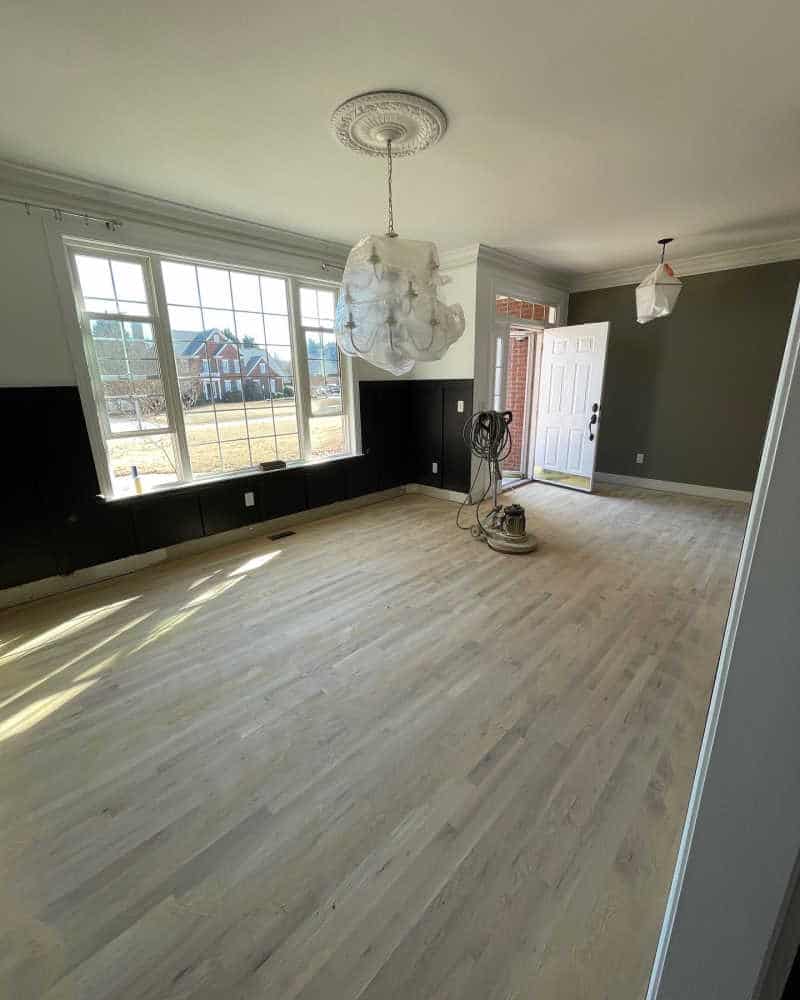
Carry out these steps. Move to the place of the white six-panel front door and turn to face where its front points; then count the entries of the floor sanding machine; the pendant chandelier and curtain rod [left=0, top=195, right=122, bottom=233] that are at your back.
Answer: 0

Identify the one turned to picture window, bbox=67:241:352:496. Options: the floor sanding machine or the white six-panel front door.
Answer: the white six-panel front door

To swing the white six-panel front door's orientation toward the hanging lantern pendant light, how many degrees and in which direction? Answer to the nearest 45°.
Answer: approximately 90° to its left

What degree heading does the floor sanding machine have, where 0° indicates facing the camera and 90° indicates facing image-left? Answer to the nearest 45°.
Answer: approximately 315°

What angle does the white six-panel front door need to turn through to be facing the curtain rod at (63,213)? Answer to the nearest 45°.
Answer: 0° — it already faces it

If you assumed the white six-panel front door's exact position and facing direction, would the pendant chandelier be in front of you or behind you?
in front

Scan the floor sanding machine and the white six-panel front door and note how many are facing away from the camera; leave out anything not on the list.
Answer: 0

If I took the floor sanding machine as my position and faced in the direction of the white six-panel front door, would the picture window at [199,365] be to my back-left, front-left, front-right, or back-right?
back-left

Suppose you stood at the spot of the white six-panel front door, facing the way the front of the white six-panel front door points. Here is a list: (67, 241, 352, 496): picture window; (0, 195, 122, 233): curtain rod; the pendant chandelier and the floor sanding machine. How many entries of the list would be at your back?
0

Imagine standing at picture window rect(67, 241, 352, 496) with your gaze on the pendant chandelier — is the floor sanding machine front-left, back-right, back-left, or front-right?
front-left

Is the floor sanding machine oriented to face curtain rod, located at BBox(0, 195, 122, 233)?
no
